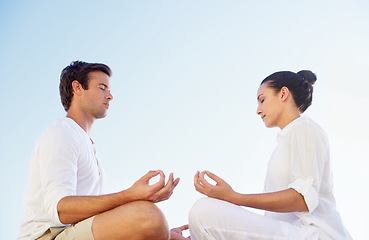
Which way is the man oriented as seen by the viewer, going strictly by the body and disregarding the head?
to the viewer's right

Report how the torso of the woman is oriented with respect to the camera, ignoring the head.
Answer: to the viewer's left

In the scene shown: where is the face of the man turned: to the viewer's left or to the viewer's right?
to the viewer's right

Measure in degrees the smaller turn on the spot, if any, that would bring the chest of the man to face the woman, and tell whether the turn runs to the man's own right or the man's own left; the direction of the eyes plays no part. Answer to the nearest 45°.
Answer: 0° — they already face them

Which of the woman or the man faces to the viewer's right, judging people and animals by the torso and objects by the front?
the man

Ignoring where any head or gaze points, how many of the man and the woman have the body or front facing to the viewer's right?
1

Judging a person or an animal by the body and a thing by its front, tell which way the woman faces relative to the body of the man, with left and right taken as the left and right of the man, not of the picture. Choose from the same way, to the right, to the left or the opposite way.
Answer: the opposite way

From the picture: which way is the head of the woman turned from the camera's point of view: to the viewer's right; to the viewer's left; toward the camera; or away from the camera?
to the viewer's left

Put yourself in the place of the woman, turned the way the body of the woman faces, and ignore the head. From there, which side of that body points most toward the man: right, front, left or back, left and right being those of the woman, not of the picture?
front
